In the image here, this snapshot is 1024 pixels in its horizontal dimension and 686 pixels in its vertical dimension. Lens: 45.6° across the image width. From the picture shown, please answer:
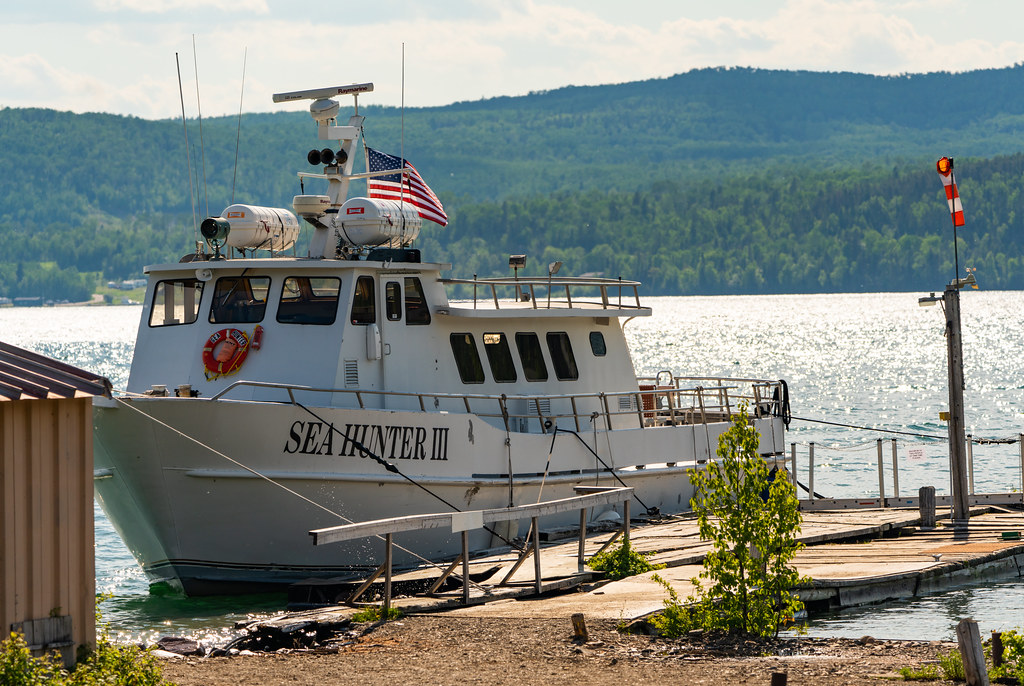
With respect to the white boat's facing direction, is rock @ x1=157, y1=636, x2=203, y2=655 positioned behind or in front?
in front

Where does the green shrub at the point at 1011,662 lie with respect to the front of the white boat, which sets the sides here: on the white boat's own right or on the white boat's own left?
on the white boat's own left

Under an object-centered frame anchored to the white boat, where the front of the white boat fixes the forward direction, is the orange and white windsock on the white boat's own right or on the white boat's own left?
on the white boat's own left

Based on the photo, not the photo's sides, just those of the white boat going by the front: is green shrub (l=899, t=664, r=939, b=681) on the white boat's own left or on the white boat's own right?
on the white boat's own left

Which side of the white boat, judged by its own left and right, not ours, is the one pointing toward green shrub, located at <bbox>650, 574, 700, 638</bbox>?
left

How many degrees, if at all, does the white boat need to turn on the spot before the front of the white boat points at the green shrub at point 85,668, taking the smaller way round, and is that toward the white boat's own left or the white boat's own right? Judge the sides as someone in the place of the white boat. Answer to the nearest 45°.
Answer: approximately 45° to the white boat's own left

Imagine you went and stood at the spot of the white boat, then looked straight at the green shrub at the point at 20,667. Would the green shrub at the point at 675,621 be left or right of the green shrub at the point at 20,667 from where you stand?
left

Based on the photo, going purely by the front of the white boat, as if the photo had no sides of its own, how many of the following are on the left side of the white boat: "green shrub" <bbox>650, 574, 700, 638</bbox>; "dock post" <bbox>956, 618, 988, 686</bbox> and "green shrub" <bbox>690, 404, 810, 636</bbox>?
3

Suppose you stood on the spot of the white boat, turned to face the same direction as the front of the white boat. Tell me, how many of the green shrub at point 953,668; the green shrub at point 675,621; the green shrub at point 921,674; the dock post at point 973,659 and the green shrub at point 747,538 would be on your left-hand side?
5

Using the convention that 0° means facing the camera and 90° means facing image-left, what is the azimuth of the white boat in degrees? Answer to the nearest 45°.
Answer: approximately 45°

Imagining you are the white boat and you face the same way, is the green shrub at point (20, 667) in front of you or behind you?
in front

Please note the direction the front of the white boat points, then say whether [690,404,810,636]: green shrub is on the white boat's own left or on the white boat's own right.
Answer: on the white boat's own left

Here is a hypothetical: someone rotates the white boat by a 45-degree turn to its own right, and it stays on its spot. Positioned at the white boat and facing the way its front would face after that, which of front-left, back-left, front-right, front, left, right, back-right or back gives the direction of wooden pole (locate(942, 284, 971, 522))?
back
